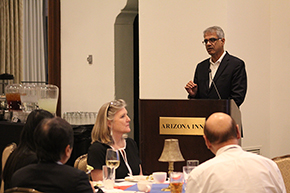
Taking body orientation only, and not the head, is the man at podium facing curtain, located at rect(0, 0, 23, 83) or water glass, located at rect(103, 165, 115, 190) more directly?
the water glass

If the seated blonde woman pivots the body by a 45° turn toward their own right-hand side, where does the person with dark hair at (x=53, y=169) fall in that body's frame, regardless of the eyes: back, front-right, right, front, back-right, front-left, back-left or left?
front

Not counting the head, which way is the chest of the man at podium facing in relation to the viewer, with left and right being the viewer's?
facing the viewer and to the left of the viewer

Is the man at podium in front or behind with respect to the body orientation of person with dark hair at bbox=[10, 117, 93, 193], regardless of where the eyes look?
in front

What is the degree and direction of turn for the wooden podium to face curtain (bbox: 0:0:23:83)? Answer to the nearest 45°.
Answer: approximately 135° to its right

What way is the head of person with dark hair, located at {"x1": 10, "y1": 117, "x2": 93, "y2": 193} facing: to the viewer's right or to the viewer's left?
to the viewer's right

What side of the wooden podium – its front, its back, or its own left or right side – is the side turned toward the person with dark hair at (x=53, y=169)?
front

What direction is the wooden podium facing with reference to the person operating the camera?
facing the viewer

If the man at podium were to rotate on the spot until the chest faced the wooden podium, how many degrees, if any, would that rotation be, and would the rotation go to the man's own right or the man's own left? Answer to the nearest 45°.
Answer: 0° — they already face it

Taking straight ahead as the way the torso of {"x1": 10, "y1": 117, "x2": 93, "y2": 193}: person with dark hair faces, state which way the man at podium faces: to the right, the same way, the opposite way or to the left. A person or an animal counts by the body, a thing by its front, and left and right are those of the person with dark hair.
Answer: the opposite way

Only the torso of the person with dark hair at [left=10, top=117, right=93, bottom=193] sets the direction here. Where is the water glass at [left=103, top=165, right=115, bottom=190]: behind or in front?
in front

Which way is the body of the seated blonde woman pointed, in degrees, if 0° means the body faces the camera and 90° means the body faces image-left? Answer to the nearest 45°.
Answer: approximately 315°

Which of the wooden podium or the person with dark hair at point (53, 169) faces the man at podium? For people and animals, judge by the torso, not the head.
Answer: the person with dark hair

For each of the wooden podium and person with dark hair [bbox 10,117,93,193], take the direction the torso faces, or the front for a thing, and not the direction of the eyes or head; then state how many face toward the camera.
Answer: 1

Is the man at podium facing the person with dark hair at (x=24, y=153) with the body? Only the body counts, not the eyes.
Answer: yes
